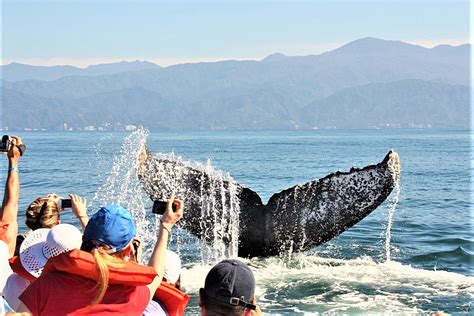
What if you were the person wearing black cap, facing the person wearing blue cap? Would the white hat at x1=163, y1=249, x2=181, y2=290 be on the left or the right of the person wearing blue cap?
right

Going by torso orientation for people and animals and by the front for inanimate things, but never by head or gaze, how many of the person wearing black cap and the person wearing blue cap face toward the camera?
0

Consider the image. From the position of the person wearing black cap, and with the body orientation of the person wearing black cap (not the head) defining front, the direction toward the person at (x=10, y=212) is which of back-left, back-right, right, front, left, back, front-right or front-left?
front-left

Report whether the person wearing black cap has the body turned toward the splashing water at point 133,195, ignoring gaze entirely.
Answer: yes

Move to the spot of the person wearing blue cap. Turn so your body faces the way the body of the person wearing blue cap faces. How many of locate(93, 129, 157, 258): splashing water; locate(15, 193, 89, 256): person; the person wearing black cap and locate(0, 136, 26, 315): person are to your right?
1

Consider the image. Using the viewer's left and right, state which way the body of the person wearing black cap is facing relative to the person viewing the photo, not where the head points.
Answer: facing away from the viewer

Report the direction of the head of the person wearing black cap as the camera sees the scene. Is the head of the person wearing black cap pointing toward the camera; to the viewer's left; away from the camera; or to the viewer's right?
away from the camera

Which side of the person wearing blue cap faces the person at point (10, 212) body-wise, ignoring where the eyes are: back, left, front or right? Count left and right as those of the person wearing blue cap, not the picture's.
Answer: left

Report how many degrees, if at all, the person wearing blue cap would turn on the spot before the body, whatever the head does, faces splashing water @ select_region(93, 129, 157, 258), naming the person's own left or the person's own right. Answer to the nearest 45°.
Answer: approximately 45° to the person's own left

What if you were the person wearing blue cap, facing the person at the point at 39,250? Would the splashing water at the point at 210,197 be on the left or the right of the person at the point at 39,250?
right

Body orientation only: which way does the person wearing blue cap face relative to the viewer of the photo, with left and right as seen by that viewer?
facing away from the viewer and to the right of the viewer
